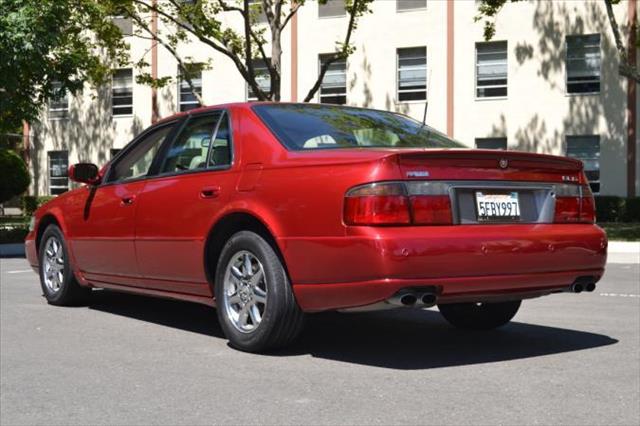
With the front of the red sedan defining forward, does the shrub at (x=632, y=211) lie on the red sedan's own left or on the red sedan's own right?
on the red sedan's own right

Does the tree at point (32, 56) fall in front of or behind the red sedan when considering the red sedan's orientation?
in front

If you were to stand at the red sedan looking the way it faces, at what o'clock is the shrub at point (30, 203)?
The shrub is roughly at 1 o'clock from the red sedan.

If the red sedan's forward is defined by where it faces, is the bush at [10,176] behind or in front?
in front

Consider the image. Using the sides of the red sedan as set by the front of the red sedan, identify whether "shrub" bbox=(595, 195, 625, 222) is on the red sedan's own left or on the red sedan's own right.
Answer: on the red sedan's own right

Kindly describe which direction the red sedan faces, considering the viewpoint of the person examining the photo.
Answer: facing away from the viewer and to the left of the viewer

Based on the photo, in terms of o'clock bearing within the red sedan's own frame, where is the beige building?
The beige building is roughly at 2 o'clock from the red sedan.

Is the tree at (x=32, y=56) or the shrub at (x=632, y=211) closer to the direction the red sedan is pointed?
the tree
